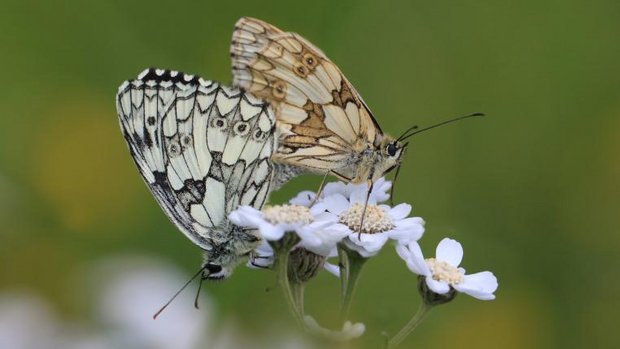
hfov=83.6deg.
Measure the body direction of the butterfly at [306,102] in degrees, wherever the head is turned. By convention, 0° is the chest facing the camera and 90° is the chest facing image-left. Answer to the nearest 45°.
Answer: approximately 270°

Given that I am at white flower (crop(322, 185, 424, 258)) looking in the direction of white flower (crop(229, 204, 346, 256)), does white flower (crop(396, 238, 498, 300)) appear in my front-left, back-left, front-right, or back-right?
back-left

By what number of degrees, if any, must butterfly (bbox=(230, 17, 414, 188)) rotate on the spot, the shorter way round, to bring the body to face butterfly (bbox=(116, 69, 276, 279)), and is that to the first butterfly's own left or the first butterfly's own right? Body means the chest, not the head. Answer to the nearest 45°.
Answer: approximately 135° to the first butterfly's own right
